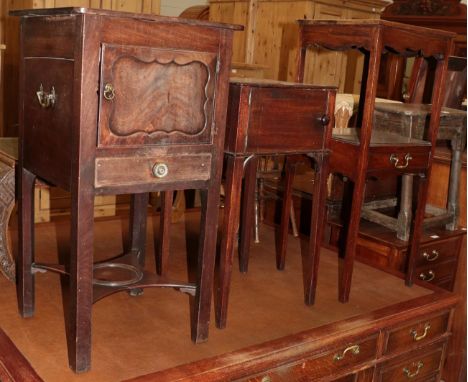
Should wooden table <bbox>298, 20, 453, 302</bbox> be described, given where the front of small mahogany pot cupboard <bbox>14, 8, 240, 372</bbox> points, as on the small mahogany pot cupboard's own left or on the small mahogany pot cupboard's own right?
on the small mahogany pot cupboard's own left

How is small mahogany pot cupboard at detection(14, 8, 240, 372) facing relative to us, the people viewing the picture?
facing the viewer and to the right of the viewer
